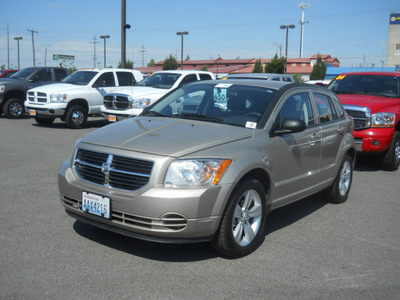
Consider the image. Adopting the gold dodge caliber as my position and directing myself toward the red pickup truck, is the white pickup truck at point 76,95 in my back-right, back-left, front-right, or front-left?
front-left

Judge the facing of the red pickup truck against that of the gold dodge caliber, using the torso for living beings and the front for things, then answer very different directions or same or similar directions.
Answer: same or similar directions

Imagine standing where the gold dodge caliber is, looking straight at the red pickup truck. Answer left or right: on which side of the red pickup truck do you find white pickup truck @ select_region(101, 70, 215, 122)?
left

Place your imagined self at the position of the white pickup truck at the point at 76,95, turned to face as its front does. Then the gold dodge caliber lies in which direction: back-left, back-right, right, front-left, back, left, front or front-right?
front-left

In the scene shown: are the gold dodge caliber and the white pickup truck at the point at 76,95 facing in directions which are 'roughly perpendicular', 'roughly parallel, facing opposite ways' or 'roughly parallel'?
roughly parallel

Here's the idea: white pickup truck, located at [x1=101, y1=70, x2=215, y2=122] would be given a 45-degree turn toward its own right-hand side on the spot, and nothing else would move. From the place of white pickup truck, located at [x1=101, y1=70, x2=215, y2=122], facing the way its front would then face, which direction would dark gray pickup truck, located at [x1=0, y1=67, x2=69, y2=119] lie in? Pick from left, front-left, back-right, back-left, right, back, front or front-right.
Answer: front-right

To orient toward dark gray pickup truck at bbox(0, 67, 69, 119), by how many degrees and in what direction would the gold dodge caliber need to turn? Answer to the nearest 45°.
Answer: approximately 90° to its right

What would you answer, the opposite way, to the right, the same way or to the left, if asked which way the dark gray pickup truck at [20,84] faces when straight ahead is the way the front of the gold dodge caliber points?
the same way

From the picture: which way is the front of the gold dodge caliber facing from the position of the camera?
facing the viewer and to the left of the viewer

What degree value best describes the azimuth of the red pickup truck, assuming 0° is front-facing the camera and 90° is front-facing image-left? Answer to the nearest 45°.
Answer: approximately 45°

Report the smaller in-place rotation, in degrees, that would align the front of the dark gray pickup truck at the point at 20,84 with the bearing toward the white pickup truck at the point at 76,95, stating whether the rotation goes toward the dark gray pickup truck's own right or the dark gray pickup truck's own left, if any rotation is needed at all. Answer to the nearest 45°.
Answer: approximately 90° to the dark gray pickup truck's own left

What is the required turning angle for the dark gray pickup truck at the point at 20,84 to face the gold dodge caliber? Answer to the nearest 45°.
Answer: approximately 45° to its left

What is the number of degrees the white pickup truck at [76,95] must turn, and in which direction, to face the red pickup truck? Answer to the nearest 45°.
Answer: approximately 90° to its left

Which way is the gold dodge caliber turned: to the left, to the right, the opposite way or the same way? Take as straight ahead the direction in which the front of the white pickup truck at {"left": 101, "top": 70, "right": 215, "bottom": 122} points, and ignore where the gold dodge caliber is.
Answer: the same way

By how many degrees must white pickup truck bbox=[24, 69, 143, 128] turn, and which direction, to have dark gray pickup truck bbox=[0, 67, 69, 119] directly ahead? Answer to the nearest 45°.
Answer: approximately 90° to its right

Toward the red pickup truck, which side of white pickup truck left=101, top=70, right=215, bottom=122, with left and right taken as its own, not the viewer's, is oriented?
left

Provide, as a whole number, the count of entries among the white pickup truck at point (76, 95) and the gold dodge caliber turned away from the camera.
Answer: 0

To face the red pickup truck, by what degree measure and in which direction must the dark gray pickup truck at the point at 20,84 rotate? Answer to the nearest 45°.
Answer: approximately 90° to its left
